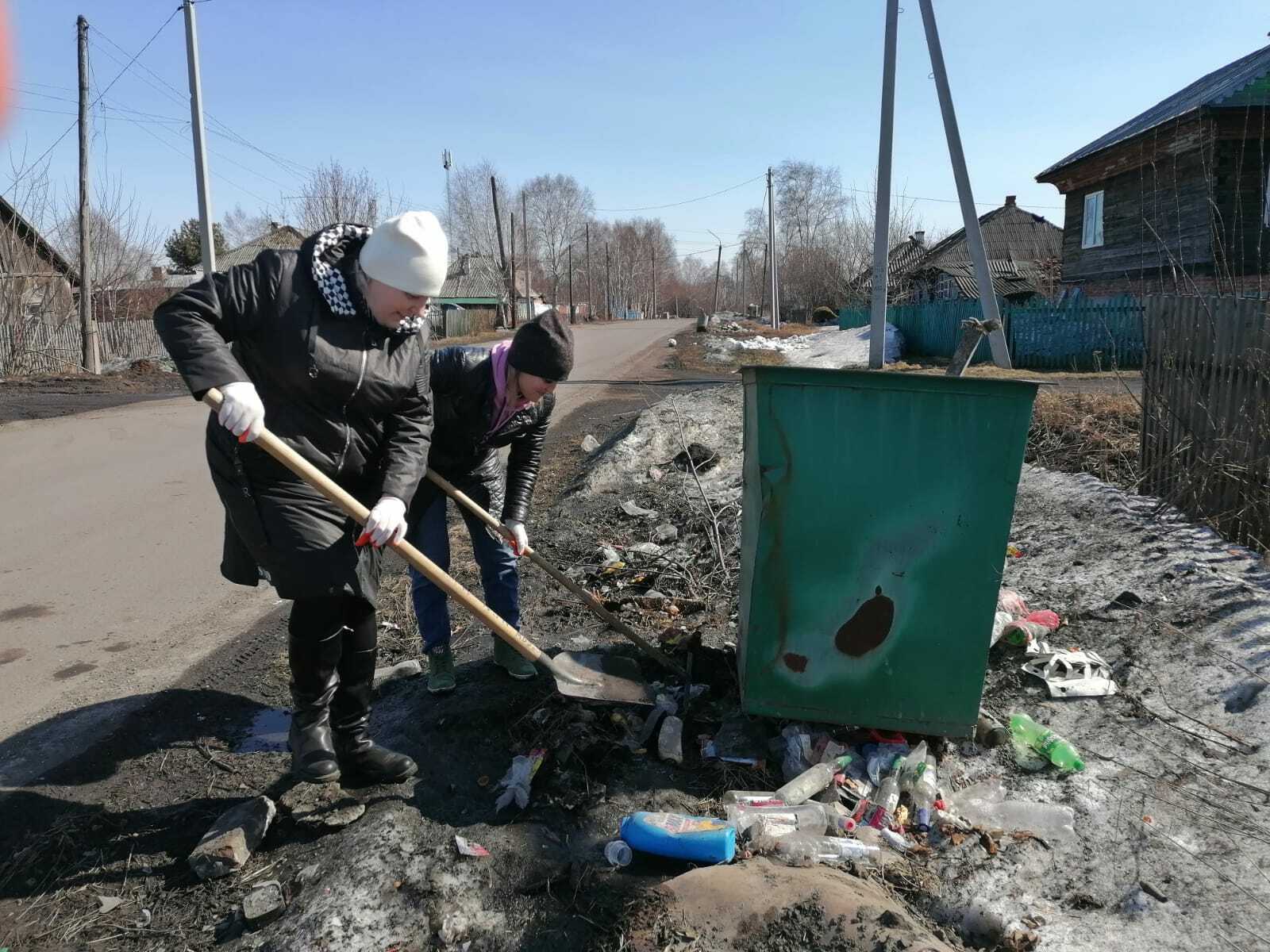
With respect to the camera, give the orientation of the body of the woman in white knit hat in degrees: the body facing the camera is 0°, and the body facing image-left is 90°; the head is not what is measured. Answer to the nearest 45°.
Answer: approximately 315°

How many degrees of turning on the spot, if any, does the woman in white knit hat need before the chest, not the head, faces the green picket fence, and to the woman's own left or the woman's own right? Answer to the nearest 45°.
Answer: approximately 90° to the woman's own left

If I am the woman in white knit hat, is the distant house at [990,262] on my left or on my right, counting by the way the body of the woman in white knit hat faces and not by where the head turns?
on my left

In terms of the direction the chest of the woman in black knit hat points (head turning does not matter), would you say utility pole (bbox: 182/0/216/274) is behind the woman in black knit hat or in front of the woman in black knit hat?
behind

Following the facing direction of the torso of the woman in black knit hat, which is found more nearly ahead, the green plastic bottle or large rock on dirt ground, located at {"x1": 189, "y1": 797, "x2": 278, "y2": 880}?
the green plastic bottle

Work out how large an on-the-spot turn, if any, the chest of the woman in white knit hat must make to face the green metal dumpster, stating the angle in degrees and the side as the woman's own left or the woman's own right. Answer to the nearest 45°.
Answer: approximately 45° to the woman's own left

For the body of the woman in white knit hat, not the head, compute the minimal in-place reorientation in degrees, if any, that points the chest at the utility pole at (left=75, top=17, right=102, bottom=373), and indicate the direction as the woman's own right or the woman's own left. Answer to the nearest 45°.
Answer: approximately 135° to the woman's own left
